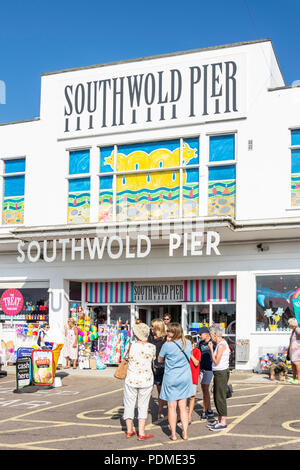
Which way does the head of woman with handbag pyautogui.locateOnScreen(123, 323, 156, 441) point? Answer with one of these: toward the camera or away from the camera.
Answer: away from the camera

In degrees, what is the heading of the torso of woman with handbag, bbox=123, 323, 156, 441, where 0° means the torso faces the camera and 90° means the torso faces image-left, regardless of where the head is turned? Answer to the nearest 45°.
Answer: approximately 225°

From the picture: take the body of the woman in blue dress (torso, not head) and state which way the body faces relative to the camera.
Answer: away from the camera

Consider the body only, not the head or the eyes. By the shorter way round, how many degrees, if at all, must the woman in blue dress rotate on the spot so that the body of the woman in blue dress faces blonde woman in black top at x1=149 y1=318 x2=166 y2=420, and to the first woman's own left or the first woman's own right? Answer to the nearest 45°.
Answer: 0° — they already face them

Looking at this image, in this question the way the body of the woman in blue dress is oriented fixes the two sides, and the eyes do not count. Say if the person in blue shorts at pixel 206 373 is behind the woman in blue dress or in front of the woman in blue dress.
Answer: in front
